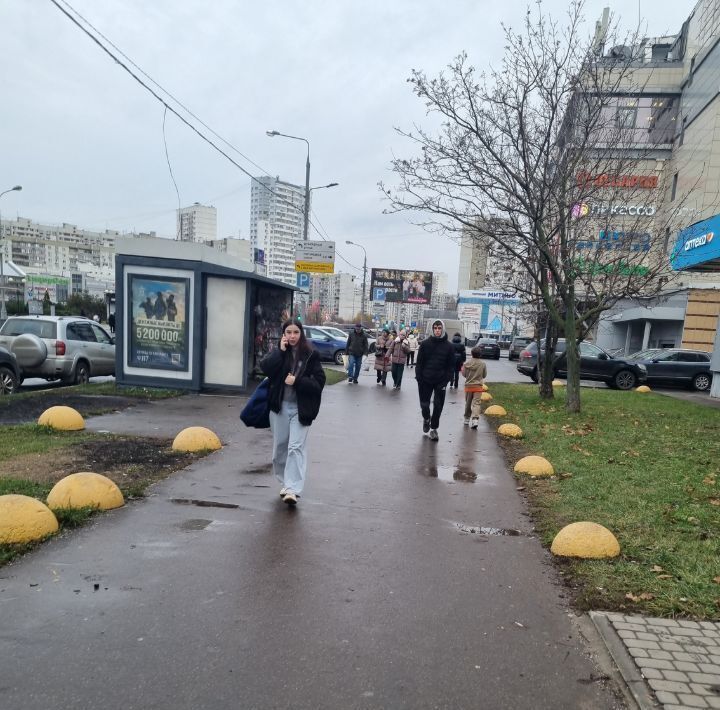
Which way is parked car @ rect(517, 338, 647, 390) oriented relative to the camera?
to the viewer's right

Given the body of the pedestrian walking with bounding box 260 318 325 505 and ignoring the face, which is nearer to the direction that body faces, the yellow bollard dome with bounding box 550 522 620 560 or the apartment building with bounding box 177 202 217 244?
the yellow bollard dome

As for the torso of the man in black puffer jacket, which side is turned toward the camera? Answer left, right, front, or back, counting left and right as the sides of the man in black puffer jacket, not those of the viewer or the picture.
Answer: front

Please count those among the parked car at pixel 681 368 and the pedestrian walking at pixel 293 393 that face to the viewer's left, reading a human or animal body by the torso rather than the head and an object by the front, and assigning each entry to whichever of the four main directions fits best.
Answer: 1

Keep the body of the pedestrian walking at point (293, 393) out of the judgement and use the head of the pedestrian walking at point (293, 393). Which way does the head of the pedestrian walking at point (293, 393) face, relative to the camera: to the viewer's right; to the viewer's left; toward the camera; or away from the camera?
toward the camera

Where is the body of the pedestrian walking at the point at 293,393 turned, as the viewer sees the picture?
toward the camera

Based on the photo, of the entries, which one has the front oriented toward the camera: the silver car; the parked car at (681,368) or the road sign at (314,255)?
the road sign

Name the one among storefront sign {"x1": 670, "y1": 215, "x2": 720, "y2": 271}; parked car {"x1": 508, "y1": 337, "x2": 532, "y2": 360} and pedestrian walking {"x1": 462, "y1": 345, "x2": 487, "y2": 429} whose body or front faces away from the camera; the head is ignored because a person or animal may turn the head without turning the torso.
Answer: the pedestrian walking

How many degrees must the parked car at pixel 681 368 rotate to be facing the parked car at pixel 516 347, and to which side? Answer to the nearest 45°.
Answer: approximately 45° to its right

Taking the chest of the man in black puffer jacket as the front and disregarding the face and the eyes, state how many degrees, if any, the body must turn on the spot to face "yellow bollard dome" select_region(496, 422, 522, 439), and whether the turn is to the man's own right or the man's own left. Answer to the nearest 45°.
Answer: approximately 90° to the man's own left

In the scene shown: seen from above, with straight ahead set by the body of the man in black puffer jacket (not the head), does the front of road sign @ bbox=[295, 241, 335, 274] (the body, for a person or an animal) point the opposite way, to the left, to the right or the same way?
the same way

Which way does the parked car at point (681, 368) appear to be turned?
to the viewer's left

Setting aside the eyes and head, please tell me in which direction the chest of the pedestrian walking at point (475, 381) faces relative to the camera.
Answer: away from the camera

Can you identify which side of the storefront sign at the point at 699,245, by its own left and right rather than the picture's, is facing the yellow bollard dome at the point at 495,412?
front

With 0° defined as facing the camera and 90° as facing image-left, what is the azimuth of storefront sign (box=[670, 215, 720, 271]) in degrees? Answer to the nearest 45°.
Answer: approximately 45°
